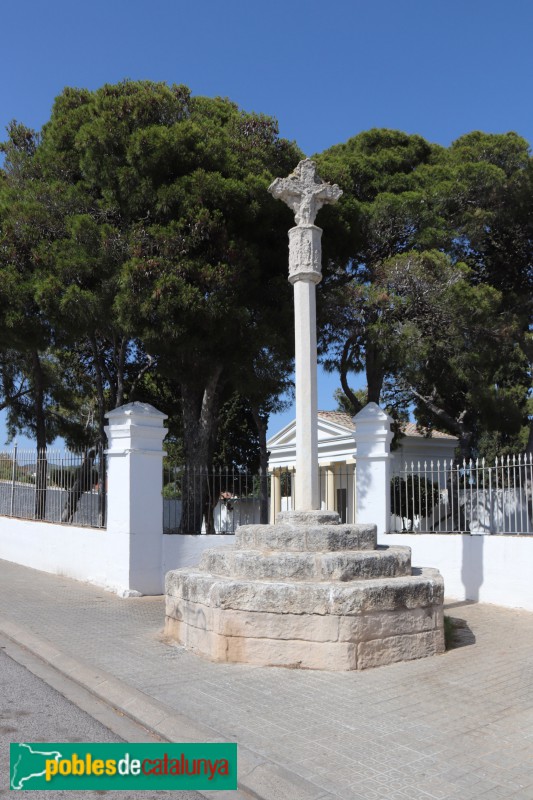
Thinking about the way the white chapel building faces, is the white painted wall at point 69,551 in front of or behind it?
in front

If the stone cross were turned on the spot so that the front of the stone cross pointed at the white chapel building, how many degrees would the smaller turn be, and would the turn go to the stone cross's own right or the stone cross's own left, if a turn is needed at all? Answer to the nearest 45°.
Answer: approximately 180°

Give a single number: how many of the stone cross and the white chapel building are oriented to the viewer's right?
0

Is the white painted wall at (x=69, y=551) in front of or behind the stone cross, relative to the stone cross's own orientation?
behind

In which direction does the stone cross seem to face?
toward the camera

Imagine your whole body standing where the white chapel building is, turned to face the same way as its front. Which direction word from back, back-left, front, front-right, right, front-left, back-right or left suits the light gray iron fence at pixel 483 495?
front-left

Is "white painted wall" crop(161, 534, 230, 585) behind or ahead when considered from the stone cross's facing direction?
behind

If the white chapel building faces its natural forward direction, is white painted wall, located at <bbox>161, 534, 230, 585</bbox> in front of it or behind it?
in front

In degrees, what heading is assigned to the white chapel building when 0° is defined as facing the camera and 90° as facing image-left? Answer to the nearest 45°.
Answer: approximately 45°
